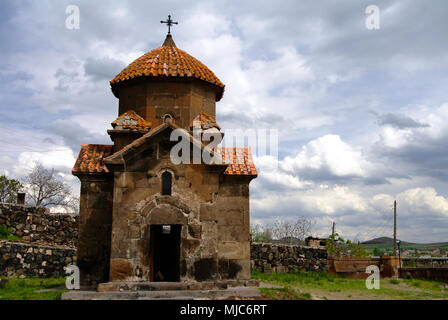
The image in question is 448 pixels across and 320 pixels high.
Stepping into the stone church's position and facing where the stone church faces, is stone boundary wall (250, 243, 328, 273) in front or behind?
behind

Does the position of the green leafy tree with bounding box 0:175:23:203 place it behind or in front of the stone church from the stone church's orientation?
behind

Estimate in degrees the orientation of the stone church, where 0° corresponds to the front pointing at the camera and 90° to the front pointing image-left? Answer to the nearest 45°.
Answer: approximately 0°

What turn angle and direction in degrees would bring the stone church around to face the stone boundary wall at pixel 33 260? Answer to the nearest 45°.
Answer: approximately 135° to its right

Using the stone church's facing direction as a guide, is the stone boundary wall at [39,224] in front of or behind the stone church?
behind
